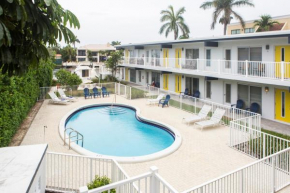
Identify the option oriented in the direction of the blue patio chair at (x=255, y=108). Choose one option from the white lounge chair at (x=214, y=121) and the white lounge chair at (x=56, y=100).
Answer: the white lounge chair at (x=56, y=100)

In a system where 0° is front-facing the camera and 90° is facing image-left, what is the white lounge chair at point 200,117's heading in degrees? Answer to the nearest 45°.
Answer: approximately 45°

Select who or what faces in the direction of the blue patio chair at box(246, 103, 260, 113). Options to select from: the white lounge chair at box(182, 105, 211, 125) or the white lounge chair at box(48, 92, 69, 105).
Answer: the white lounge chair at box(48, 92, 69, 105)

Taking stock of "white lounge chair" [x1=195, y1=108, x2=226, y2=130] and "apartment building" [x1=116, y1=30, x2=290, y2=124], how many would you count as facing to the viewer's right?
0

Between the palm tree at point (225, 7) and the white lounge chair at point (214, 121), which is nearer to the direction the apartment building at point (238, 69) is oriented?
the white lounge chair

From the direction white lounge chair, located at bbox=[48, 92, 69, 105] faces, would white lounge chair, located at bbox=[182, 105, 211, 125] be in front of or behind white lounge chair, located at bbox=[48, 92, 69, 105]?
in front

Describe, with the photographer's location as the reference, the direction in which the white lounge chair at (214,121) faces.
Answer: facing the viewer and to the left of the viewer

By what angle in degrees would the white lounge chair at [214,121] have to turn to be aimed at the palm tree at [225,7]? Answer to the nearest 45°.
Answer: approximately 135° to its right

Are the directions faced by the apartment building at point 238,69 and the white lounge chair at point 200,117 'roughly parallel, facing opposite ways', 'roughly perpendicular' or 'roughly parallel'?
roughly parallel

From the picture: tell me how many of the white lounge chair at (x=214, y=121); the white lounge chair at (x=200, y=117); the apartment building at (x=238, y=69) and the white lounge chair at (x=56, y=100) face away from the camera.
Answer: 0
